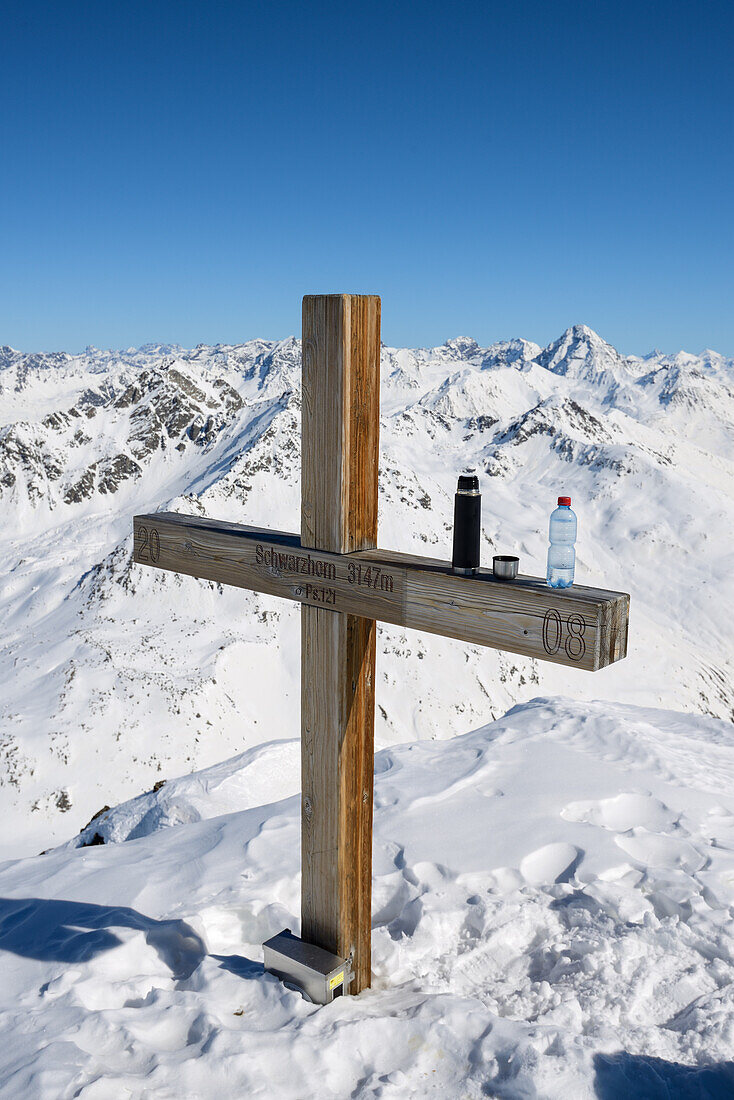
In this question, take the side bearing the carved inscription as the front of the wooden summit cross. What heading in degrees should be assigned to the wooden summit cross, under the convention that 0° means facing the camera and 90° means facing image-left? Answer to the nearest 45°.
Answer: approximately 45°
